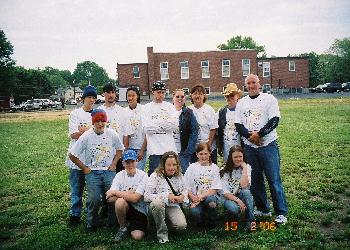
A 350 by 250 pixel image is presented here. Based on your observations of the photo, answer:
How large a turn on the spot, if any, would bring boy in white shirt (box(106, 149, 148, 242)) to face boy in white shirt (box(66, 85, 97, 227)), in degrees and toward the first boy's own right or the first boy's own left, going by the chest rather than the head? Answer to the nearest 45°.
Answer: approximately 135° to the first boy's own right

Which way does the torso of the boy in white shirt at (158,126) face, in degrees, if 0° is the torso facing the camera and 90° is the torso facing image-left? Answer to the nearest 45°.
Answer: approximately 0°

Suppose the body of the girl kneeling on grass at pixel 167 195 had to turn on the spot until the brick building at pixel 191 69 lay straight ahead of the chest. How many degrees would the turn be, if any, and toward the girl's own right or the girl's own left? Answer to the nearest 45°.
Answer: approximately 180°

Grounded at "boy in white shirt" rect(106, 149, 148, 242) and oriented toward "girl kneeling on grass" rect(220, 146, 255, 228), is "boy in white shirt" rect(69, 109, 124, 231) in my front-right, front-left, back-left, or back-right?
back-left

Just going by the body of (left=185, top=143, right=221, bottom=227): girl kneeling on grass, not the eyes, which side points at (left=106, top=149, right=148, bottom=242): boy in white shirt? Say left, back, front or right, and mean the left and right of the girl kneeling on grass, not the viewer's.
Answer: right
